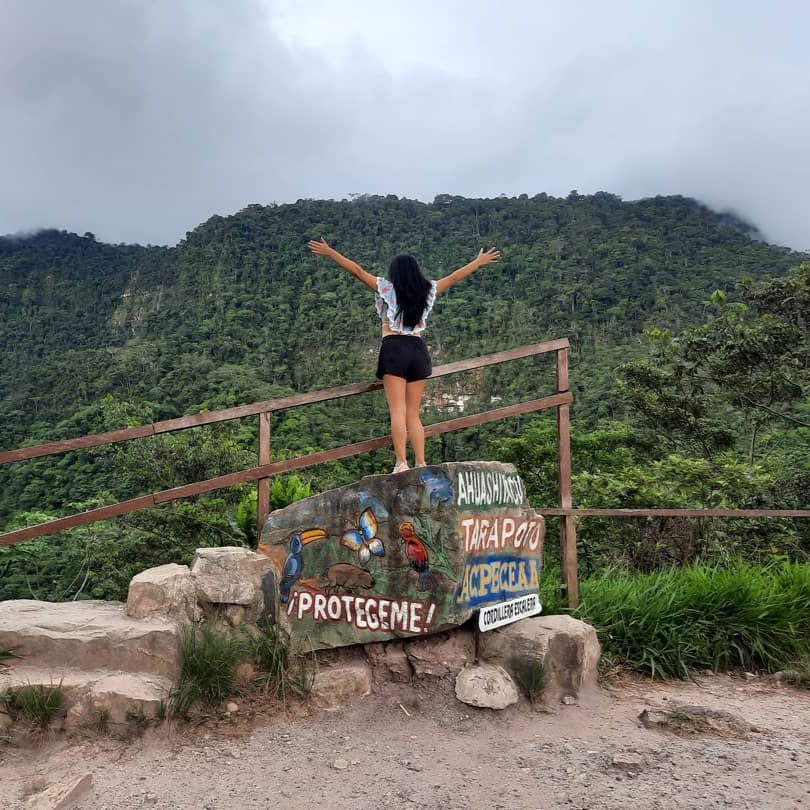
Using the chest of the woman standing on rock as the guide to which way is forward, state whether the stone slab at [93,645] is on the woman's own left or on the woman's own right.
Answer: on the woman's own left

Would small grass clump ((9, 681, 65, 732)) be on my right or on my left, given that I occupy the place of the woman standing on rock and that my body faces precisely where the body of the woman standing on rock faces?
on my left

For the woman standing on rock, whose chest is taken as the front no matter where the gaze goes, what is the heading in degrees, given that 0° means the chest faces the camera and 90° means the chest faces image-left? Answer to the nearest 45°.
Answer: approximately 180°

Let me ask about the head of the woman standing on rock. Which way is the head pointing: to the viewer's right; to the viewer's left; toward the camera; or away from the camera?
away from the camera
